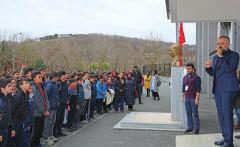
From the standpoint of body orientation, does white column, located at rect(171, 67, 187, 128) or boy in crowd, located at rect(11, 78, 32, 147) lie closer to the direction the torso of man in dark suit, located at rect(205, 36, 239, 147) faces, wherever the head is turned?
the boy in crowd

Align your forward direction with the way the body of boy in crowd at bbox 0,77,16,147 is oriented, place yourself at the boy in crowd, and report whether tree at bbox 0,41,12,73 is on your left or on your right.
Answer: on your left

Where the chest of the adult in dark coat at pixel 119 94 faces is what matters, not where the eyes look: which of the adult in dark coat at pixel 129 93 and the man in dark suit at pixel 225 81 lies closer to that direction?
the man in dark suit

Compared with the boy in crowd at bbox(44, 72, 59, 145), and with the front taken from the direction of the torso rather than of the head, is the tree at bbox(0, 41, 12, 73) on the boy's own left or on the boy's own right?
on the boy's own left

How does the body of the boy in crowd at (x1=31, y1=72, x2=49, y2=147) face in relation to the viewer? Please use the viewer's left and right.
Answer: facing the viewer and to the right of the viewer

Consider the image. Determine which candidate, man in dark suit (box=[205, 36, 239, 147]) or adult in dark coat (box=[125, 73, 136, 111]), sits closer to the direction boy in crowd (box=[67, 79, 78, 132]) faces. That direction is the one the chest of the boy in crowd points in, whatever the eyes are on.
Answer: the man in dark suit

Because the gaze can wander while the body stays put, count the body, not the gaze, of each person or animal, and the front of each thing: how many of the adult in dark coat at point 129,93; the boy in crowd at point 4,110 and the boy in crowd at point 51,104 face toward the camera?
1

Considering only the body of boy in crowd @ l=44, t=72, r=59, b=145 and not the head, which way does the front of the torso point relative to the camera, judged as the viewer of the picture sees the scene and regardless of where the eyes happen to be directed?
to the viewer's right

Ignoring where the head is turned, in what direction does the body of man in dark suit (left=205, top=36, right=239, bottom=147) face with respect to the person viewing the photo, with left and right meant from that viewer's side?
facing the viewer and to the left of the viewer

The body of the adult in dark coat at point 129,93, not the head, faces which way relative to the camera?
toward the camera

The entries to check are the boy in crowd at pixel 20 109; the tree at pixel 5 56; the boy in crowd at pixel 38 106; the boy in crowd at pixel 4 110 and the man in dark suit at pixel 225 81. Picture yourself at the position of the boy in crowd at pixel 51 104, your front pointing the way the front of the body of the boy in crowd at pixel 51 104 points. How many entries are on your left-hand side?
1

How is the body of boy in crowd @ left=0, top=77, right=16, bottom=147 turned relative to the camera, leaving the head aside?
to the viewer's right

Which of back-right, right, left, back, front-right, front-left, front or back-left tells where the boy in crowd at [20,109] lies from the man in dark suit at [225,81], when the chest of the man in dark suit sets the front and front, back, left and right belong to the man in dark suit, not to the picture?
front-right

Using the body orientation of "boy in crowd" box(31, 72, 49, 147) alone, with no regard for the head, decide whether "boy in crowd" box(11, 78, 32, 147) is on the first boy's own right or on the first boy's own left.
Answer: on the first boy's own right

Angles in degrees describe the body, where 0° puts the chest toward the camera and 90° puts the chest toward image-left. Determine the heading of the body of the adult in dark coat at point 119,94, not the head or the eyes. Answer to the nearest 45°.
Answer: approximately 315°
